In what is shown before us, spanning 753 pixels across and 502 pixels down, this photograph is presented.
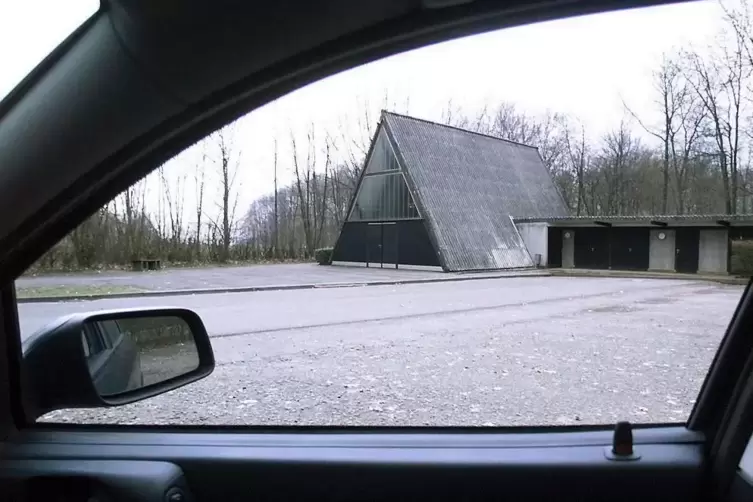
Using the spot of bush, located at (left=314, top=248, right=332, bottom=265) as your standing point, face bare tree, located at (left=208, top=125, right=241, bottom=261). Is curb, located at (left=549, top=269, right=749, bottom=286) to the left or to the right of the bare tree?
left

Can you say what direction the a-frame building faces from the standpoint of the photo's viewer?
facing the viewer and to the left of the viewer

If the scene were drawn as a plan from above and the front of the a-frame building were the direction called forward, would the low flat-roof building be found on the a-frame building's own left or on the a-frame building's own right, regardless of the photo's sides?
on the a-frame building's own left

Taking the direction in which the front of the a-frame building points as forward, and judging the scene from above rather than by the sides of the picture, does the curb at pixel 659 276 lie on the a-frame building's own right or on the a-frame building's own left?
on the a-frame building's own left

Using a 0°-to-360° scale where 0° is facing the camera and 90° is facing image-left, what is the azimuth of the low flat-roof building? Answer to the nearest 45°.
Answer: approximately 0°

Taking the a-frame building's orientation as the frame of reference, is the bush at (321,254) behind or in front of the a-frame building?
in front

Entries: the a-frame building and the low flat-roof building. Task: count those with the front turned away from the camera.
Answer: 0
